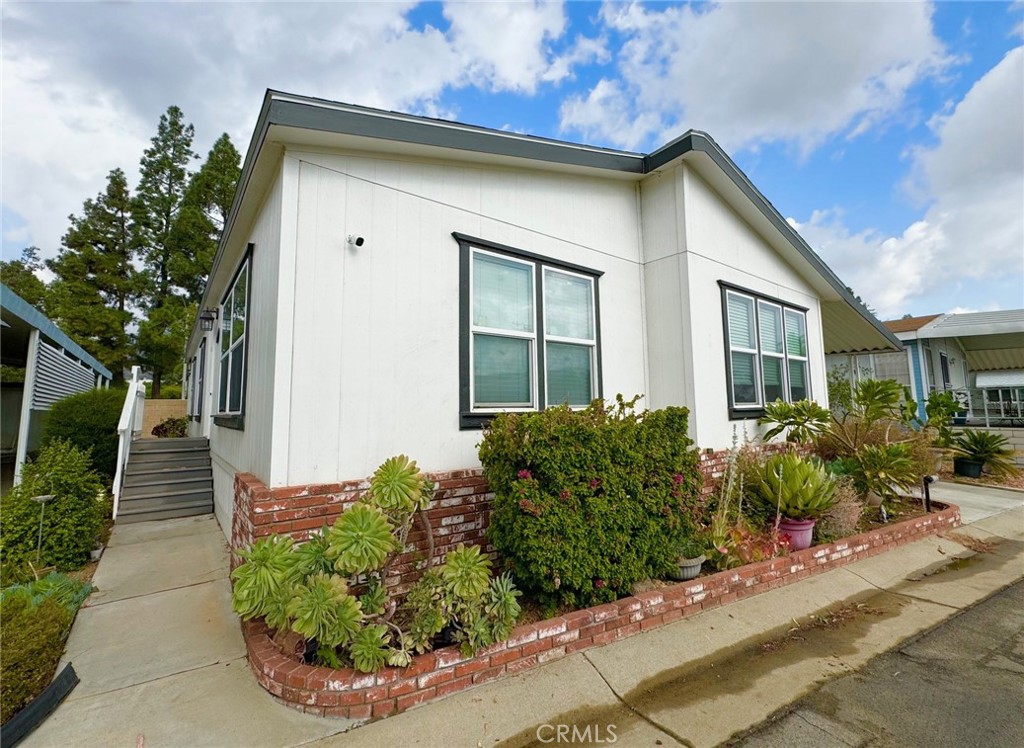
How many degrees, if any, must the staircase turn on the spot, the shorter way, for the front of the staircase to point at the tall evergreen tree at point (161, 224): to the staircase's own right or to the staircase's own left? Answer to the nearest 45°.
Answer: approximately 180°

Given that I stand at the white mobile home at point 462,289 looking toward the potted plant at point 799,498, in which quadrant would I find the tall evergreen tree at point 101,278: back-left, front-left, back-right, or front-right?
back-left

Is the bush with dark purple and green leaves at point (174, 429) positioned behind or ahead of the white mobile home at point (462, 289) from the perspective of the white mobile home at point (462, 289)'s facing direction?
behind

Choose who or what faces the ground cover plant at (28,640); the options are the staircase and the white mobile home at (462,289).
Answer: the staircase

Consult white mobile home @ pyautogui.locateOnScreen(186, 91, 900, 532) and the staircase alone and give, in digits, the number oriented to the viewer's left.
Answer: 0

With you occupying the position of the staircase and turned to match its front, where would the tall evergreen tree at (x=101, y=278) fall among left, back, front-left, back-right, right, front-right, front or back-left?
back

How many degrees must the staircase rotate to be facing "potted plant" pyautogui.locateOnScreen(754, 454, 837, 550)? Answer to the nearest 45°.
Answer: approximately 45° to its left

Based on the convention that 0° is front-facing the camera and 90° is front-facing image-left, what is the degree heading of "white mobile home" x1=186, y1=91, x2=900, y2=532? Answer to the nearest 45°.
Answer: approximately 315°

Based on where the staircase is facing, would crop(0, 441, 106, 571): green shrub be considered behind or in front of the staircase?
in front

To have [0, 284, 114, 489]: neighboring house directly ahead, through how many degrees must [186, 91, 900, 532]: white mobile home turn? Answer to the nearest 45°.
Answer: approximately 135° to its right

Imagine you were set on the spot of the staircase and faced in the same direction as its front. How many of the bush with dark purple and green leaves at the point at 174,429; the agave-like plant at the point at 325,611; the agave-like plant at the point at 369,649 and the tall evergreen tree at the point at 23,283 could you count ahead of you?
2

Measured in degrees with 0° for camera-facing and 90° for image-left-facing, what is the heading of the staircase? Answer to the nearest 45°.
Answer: approximately 0°
